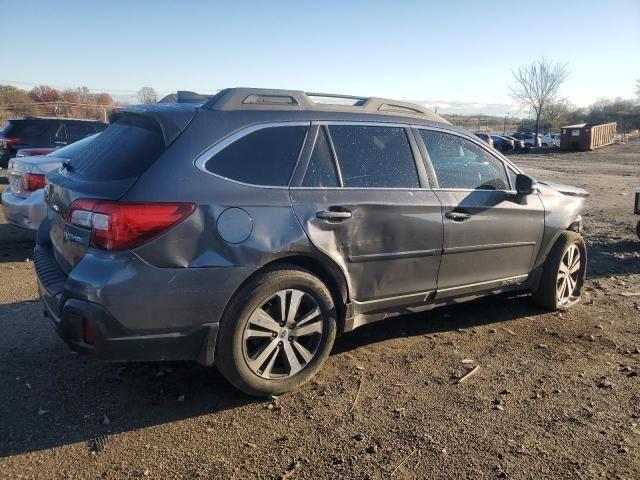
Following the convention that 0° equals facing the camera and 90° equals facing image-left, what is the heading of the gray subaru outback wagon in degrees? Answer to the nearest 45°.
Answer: approximately 225°

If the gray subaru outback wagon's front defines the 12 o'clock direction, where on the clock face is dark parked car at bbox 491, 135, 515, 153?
The dark parked car is roughly at 11 o'clock from the gray subaru outback wagon.

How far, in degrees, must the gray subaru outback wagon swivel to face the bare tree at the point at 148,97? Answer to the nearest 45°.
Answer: approximately 45° to its left

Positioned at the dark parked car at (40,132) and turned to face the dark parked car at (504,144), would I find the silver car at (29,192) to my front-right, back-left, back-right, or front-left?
back-right

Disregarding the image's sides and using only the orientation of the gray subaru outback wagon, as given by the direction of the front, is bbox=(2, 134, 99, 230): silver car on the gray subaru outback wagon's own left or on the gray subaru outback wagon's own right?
on the gray subaru outback wagon's own left
